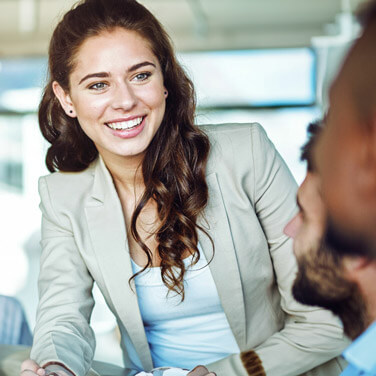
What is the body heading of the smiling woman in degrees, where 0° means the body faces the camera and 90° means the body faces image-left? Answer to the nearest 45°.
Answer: approximately 0°

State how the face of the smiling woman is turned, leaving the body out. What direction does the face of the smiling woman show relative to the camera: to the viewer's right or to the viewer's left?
to the viewer's right

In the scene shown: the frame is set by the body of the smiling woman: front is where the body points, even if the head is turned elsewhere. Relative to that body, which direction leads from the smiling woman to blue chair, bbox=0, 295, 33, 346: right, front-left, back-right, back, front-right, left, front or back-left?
back-right
